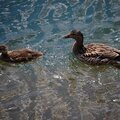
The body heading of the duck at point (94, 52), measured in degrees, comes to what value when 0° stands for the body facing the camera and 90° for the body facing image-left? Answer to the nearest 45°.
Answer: approximately 90°

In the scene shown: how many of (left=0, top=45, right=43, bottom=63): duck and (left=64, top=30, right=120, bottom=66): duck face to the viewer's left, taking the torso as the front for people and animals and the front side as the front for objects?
2

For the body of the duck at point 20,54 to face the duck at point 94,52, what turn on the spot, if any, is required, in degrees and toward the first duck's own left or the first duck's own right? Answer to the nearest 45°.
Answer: approximately 180°

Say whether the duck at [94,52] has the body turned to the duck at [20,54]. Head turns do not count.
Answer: yes

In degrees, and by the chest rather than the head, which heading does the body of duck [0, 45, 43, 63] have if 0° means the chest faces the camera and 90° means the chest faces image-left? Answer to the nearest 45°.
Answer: approximately 90°
